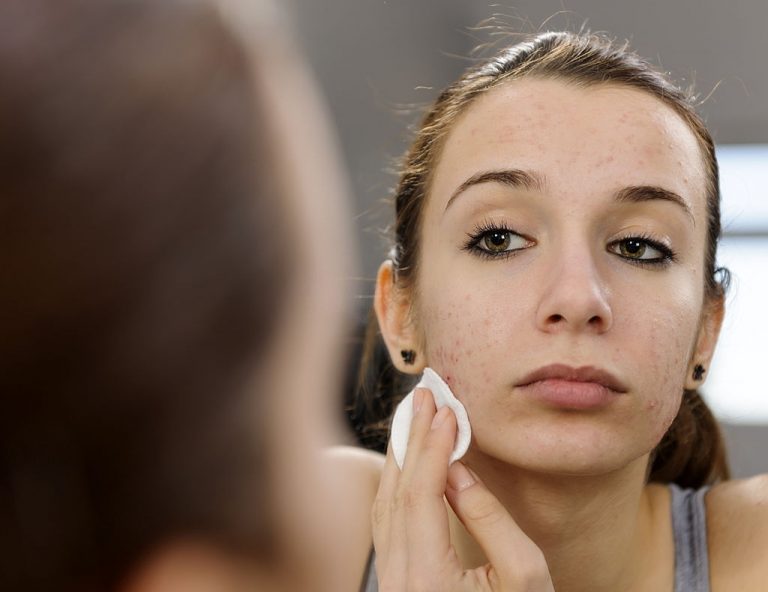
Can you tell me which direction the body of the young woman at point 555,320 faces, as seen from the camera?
toward the camera

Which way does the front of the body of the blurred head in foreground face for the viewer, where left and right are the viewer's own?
facing away from the viewer and to the right of the viewer
